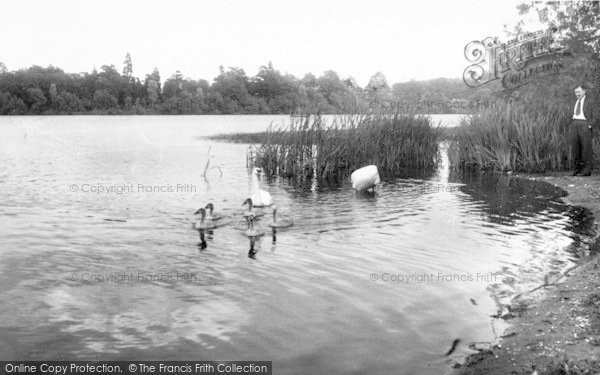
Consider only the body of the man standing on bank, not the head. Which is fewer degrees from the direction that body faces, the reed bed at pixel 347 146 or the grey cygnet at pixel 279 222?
the grey cygnet

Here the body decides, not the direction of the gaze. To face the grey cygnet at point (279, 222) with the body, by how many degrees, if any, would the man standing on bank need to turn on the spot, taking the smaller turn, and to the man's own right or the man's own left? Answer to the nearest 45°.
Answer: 0° — they already face it

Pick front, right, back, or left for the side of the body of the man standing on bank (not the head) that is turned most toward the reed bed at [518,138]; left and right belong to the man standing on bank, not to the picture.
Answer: right

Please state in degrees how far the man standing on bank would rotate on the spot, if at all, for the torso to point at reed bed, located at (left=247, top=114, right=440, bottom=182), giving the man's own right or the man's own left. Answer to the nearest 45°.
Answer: approximately 45° to the man's own right

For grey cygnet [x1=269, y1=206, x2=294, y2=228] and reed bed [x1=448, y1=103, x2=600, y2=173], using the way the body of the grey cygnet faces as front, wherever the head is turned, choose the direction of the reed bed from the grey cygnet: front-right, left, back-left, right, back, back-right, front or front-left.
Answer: back-right

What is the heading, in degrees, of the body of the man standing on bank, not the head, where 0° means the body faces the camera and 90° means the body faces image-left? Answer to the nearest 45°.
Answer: approximately 45°

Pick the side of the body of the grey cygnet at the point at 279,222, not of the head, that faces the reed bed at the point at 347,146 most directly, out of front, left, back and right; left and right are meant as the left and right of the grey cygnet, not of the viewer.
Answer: right
